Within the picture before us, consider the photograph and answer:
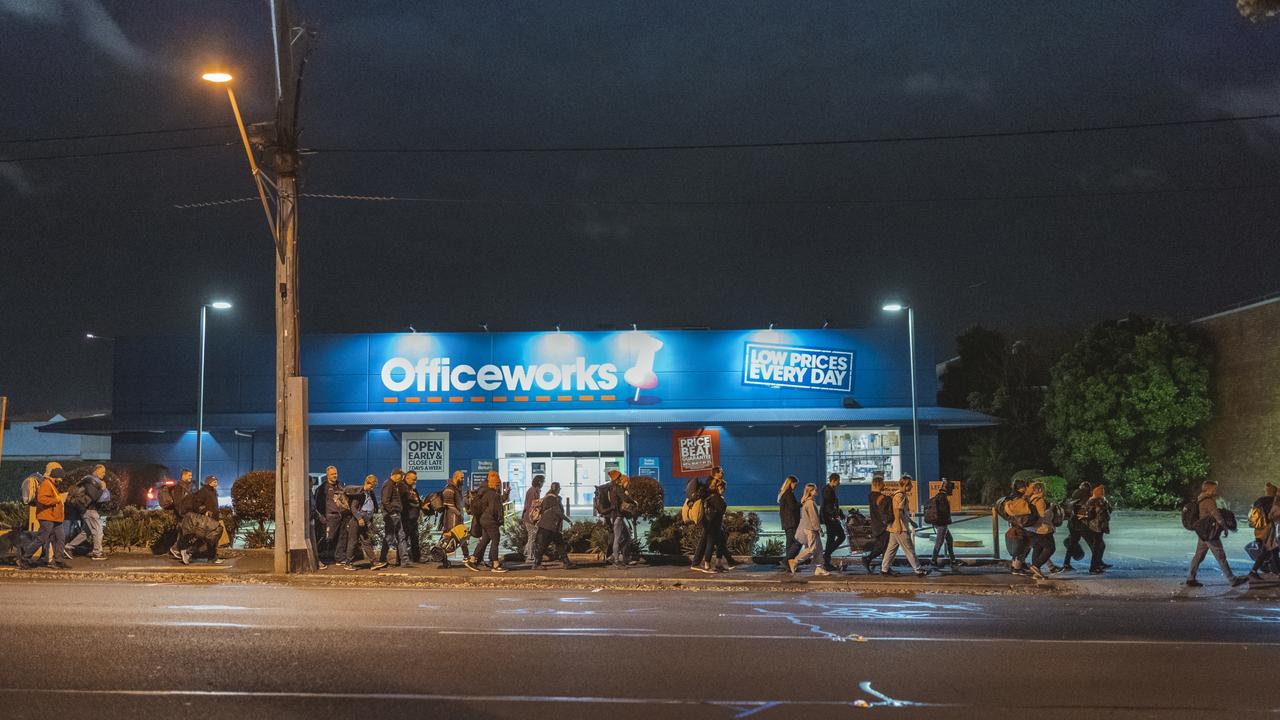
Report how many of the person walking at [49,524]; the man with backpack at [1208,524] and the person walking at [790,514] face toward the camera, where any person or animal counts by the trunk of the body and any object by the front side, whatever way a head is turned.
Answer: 0

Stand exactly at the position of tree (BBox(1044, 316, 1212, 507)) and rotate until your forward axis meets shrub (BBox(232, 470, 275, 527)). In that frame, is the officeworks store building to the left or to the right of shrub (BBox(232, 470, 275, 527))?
right

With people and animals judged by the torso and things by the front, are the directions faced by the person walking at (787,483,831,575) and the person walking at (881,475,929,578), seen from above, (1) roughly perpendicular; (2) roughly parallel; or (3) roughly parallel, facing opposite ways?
roughly parallel

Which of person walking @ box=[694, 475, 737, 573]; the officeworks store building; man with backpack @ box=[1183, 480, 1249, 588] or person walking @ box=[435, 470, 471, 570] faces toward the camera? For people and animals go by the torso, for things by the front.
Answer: the officeworks store building

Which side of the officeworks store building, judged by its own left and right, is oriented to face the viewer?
front
